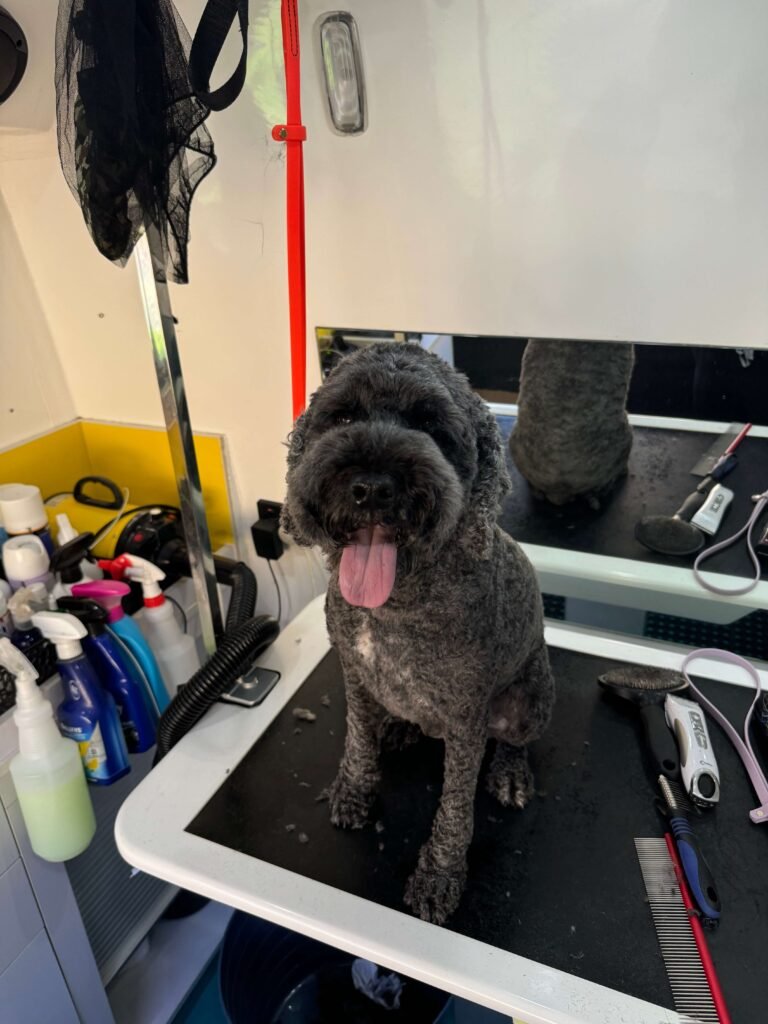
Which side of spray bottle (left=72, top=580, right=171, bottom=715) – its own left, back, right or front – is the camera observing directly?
left

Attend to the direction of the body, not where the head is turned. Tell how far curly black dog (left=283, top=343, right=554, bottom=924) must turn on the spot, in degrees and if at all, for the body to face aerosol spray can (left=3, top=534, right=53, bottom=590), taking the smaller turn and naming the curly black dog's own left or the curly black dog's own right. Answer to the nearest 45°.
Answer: approximately 45° to the curly black dog's own right

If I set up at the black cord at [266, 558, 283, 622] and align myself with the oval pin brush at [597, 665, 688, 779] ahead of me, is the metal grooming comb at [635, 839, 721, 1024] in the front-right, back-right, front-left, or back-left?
front-right

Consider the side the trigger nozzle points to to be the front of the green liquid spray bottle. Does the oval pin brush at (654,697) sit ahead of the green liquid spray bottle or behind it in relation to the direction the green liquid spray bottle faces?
behind

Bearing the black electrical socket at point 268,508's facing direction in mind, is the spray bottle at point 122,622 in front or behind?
in front

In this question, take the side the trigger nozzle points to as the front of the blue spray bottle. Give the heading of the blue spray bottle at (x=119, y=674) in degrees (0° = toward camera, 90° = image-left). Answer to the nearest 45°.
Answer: approximately 90°

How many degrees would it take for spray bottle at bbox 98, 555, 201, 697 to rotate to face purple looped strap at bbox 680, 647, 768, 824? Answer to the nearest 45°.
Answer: approximately 135° to its left

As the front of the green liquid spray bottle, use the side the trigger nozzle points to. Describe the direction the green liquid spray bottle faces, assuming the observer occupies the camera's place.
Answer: facing to the left of the viewer

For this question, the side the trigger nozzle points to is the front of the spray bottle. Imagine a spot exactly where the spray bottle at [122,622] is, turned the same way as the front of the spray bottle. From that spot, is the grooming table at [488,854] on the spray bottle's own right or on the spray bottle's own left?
on the spray bottle's own left

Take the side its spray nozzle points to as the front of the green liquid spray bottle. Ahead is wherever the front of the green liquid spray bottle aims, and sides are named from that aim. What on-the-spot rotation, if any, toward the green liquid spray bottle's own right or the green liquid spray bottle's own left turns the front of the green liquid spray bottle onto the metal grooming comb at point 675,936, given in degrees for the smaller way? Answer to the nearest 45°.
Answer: approximately 135° to the green liquid spray bottle's own left

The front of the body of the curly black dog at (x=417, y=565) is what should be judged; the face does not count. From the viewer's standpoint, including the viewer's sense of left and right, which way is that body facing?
facing the viewer and to the left of the viewer

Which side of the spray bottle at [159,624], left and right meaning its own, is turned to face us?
left
